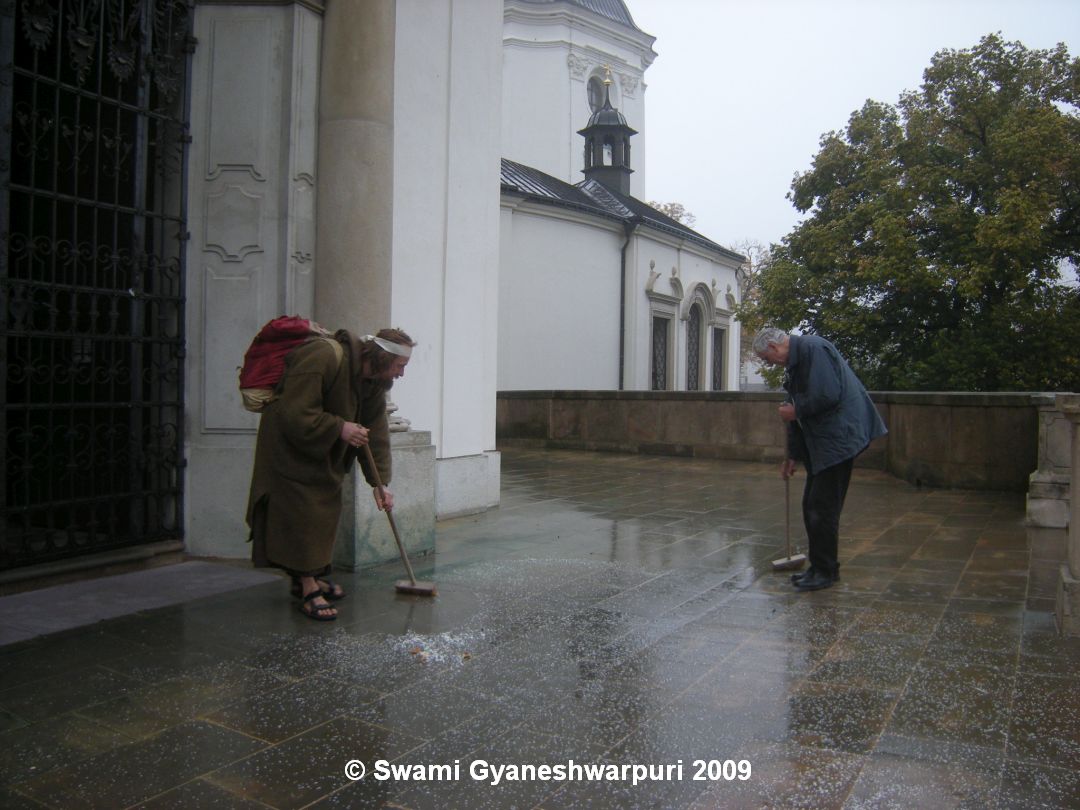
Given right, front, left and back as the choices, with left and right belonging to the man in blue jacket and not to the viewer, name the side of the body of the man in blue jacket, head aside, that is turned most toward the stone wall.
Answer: right

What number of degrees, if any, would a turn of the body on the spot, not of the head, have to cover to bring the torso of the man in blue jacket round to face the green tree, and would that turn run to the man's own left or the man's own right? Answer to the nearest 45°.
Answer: approximately 90° to the man's own right

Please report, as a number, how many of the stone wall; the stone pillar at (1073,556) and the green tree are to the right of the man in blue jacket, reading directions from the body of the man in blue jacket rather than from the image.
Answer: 2

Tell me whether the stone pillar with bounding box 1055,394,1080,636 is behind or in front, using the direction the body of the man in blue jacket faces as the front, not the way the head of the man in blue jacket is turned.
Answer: behind

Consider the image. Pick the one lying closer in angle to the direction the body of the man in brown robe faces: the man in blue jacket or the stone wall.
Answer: the man in blue jacket

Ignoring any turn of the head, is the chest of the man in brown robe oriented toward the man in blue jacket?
yes

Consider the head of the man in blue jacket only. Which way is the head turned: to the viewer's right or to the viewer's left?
to the viewer's left

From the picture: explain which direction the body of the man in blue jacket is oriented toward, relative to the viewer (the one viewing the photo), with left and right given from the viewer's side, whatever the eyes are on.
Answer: facing to the left of the viewer

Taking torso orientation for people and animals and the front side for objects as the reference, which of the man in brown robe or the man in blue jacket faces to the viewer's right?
the man in brown robe

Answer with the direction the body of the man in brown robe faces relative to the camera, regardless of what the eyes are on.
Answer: to the viewer's right

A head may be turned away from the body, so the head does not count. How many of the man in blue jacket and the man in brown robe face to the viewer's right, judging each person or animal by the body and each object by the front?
1

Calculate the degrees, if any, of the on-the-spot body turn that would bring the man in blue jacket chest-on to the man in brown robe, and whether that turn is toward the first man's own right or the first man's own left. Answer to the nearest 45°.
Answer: approximately 45° to the first man's own left
